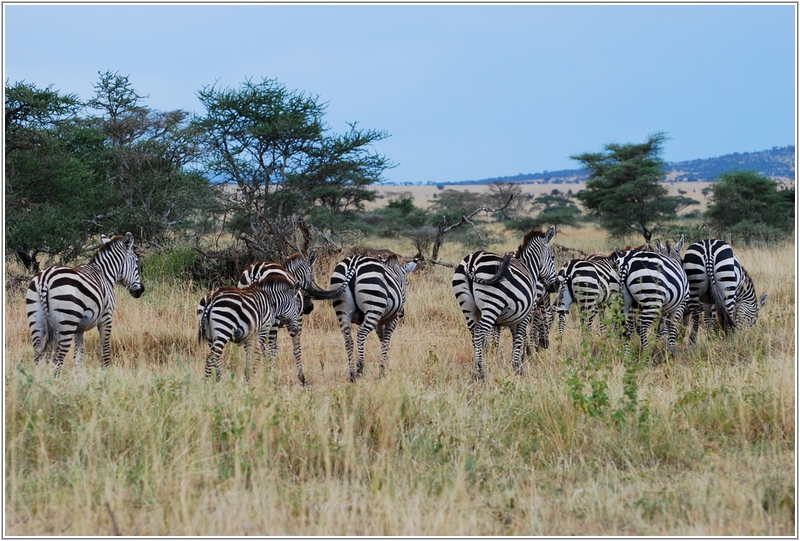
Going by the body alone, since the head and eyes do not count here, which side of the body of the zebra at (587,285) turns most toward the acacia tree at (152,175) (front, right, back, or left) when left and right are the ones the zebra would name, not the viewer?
left

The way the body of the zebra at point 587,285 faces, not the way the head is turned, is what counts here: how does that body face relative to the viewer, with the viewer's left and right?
facing away from the viewer and to the right of the viewer

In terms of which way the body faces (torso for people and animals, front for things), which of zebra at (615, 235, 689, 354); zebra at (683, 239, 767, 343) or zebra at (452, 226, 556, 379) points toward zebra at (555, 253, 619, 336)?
zebra at (452, 226, 556, 379)

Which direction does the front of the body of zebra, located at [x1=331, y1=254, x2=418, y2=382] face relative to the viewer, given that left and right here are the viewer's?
facing away from the viewer and to the right of the viewer

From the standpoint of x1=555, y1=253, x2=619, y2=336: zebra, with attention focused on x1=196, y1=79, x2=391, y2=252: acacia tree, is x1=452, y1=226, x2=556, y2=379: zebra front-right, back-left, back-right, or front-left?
back-left

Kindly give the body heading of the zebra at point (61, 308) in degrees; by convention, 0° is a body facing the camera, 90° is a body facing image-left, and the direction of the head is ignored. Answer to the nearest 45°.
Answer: approximately 225°

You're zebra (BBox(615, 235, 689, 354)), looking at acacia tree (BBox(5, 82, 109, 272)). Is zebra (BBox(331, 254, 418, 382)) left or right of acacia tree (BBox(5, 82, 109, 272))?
left

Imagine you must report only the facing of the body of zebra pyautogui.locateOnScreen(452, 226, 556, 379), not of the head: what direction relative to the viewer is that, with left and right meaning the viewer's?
facing away from the viewer and to the right of the viewer

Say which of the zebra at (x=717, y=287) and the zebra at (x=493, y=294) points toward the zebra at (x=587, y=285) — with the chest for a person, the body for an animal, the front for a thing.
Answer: the zebra at (x=493, y=294)

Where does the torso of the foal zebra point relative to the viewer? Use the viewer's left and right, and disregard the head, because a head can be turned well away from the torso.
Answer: facing away from the viewer and to the right of the viewer

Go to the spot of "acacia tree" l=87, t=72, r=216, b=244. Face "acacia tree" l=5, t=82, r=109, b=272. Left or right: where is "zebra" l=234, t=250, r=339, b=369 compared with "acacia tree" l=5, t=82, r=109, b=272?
left
